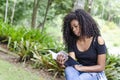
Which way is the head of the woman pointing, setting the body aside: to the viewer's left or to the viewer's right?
to the viewer's left

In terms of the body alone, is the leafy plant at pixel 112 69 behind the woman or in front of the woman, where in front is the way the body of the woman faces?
behind

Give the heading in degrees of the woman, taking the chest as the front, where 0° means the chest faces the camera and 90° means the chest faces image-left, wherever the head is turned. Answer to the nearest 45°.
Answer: approximately 45°
